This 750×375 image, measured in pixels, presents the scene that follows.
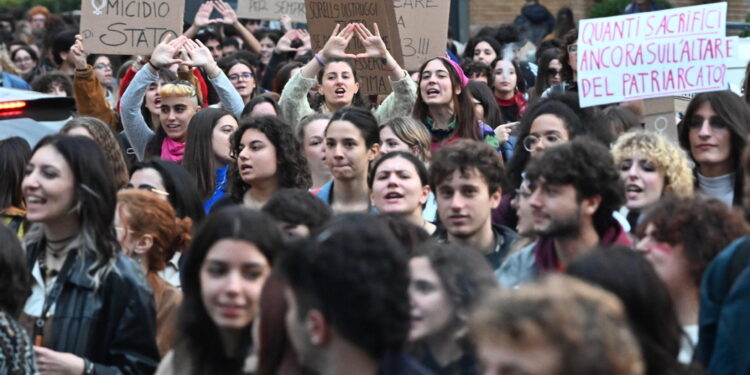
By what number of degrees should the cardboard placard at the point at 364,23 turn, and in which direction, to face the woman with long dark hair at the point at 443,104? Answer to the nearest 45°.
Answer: approximately 45° to its left

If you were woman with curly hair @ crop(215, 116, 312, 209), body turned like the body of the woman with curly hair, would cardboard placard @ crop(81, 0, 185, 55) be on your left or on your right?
on your right

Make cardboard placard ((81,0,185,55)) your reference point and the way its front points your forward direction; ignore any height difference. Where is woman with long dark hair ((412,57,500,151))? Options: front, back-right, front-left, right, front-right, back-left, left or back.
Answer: front-left

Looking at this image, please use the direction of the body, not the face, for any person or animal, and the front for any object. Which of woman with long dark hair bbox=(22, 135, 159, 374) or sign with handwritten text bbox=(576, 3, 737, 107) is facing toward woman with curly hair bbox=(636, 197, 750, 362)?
the sign with handwritten text

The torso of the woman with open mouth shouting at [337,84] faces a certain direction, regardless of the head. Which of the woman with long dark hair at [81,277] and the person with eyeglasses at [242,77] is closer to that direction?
the woman with long dark hair

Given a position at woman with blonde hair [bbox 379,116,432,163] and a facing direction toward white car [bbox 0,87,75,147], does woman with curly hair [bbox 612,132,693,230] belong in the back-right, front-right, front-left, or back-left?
back-left

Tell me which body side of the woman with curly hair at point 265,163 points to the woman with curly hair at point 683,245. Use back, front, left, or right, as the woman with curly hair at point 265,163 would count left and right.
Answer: left
